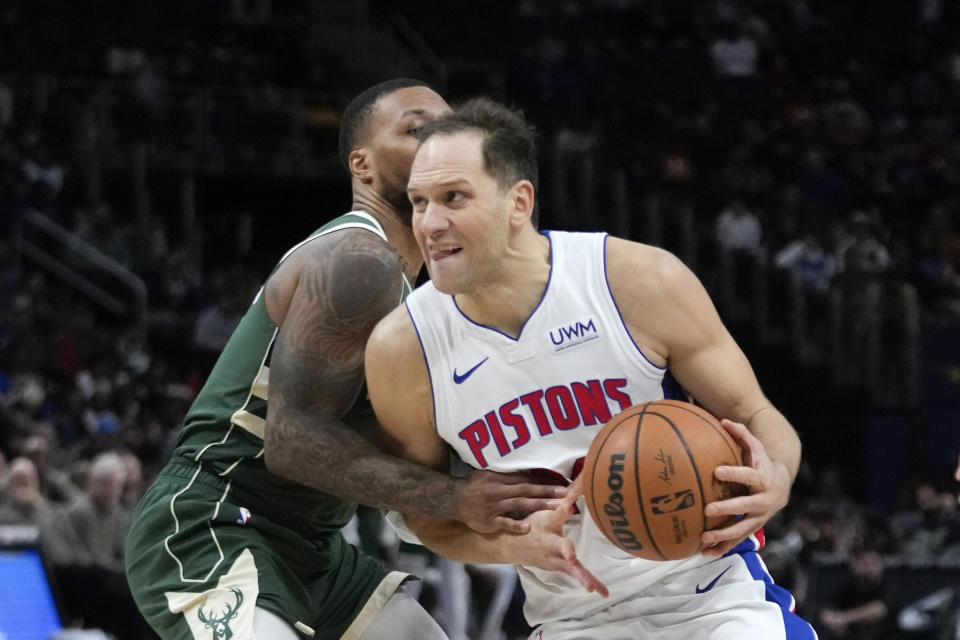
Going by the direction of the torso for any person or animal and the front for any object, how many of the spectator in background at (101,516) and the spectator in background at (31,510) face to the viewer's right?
0

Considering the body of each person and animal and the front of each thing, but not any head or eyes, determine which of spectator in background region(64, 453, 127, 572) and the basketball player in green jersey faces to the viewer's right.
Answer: the basketball player in green jersey

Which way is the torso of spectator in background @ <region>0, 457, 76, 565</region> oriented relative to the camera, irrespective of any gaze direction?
toward the camera

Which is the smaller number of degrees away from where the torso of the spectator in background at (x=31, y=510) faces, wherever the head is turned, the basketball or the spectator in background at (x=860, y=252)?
the basketball

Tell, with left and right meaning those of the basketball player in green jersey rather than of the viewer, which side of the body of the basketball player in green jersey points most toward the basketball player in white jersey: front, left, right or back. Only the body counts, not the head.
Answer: front

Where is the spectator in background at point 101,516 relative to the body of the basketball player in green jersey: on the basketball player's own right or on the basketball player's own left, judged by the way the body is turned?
on the basketball player's own left

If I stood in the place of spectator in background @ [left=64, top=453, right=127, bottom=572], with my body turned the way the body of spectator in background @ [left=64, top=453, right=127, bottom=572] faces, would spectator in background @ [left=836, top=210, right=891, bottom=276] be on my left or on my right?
on my left

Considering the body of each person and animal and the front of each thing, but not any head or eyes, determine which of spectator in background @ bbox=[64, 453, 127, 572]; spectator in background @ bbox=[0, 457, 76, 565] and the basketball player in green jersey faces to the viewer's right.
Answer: the basketball player in green jersey

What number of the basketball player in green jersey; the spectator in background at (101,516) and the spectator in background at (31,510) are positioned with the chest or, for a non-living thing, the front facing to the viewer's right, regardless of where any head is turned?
1

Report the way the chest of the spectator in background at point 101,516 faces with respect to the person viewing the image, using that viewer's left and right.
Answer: facing the viewer

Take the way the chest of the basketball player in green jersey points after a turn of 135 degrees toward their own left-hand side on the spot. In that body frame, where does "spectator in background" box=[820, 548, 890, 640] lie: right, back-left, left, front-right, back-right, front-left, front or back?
right

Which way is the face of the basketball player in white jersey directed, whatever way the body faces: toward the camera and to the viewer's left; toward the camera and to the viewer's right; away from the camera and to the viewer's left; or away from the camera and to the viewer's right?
toward the camera and to the viewer's left

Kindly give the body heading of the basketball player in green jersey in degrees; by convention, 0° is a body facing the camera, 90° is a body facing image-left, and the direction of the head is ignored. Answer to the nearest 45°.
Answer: approximately 270°
